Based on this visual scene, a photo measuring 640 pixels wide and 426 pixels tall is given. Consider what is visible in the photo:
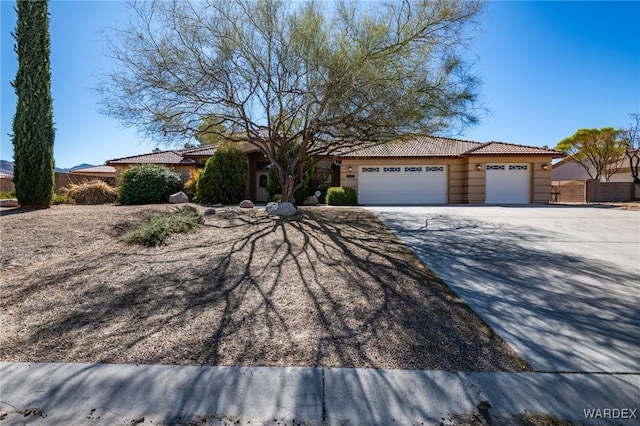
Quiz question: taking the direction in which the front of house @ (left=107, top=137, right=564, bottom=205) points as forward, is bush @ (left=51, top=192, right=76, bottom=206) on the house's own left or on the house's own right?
on the house's own right

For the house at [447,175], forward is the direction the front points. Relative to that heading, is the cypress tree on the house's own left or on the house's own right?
on the house's own right

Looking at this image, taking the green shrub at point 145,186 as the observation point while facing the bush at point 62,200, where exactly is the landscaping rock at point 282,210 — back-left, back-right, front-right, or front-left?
back-left

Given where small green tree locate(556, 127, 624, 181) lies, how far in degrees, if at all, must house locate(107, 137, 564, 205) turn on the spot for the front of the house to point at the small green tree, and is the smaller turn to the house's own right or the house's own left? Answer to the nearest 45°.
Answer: approximately 135° to the house's own left

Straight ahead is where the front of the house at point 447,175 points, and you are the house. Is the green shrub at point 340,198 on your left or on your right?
on your right

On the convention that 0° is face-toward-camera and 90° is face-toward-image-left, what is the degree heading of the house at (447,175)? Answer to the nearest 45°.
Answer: approximately 0°

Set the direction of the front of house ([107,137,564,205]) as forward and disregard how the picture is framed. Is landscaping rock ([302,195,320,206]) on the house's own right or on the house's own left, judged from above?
on the house's own right
